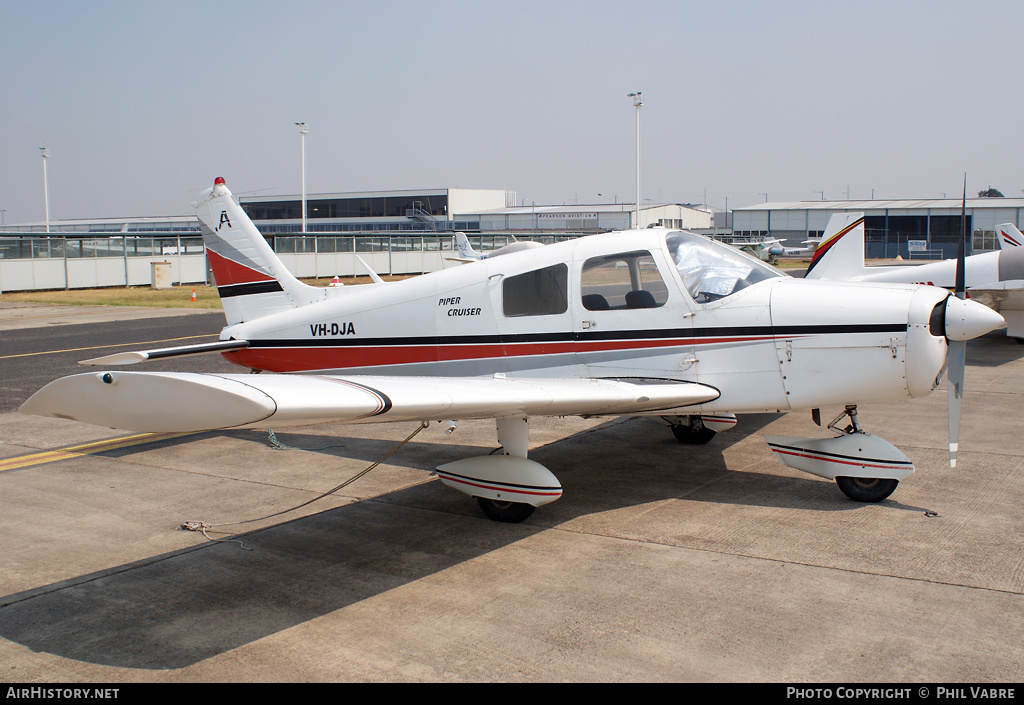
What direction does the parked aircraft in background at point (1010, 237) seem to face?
to the viewer's right

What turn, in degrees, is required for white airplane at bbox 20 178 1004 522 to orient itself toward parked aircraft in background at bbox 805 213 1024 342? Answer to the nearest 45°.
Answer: approximately 90° to its left

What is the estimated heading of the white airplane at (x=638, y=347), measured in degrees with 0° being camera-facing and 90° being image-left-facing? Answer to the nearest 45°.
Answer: approximately 315°

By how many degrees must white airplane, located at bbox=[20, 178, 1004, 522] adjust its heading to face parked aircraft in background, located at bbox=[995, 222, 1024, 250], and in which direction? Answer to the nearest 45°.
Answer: approximately 90° to its left
